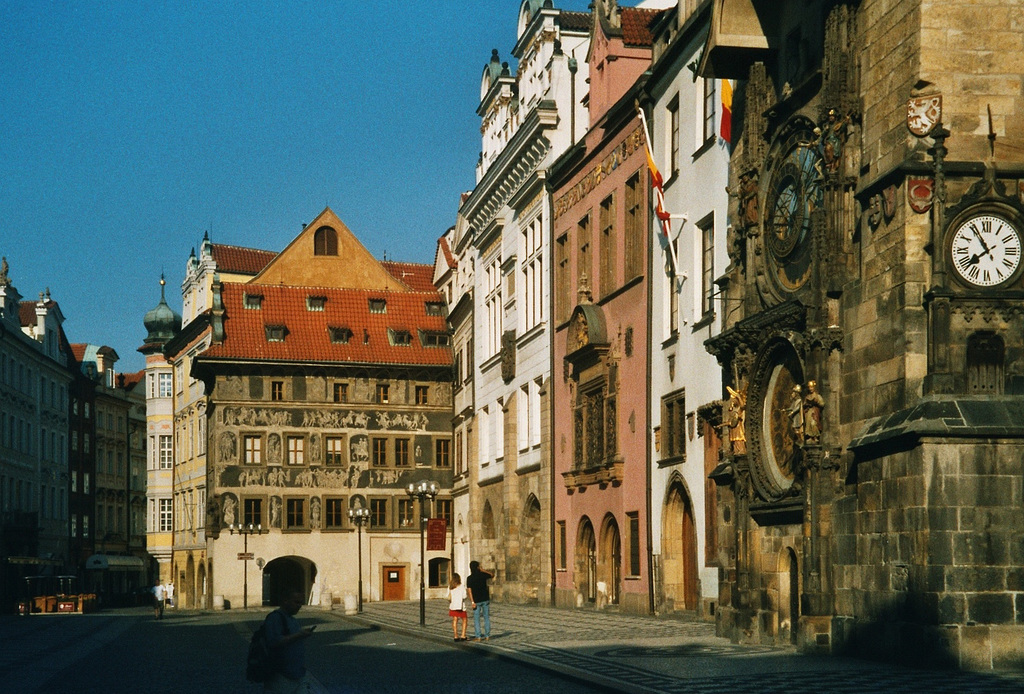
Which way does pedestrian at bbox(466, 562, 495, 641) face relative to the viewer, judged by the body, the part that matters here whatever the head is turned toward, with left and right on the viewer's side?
facing away from the viewer

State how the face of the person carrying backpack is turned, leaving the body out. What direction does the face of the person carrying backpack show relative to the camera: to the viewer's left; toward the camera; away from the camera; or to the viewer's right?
to the viewer's right

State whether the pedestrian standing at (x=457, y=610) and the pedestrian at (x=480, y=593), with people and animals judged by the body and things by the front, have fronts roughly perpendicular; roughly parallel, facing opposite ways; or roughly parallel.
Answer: roughly parallel

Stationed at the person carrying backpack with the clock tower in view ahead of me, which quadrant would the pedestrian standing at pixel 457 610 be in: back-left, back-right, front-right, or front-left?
front-left

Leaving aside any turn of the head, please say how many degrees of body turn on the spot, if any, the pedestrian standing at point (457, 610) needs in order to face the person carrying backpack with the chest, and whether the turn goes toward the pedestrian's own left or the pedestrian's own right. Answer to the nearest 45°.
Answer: approximately 180°

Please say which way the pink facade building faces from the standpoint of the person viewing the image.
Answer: facing the viewer and to the left of the viewer

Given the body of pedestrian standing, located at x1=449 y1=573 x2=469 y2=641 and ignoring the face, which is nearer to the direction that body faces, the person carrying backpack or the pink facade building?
the pink facade building

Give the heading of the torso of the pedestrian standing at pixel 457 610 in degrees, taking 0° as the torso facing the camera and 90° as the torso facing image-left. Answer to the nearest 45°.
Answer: approximately 180°

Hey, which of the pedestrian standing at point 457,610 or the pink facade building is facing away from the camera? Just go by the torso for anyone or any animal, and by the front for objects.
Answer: the pedestrian standing

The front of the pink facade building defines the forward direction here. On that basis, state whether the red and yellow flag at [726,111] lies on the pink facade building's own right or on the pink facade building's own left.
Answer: on the pink facade building's own left

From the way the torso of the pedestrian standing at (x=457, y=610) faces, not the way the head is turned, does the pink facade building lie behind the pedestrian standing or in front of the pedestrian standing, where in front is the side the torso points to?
in front

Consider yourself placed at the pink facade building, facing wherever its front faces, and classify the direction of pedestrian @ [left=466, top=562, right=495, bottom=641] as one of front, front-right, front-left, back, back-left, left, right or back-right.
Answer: front-left

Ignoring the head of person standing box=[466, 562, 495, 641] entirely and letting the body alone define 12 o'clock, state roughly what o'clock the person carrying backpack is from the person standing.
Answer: The person carrying backpack is roughly at 6 o'clock from the person standing.

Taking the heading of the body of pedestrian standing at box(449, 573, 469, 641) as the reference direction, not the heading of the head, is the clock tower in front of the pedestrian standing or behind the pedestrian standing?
behind
